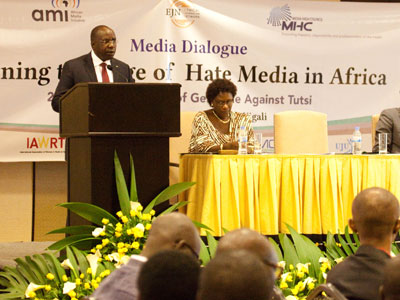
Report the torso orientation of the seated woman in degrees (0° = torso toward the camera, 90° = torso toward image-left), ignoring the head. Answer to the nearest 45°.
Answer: approximately 315°

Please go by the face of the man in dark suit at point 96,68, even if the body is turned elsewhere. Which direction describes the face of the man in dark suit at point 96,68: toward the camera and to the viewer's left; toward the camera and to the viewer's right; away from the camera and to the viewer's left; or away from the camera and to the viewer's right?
toward the camera and to the viewer's right

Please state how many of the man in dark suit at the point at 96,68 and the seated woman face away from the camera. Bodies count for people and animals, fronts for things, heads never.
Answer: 0

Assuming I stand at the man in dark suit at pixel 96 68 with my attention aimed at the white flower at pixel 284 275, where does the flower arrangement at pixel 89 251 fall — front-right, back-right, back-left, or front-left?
front-right

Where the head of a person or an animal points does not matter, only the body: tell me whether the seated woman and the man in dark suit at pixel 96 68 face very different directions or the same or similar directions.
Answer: same or similar directions

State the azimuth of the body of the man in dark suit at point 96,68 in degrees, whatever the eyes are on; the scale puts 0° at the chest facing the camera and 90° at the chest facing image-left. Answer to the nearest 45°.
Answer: approximately 315°

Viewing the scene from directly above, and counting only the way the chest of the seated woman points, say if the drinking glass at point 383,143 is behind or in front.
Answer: in front

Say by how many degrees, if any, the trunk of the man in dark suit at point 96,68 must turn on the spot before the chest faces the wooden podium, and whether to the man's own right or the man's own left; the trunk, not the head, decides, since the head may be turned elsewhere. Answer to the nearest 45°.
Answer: approximately 45° to the man's own right

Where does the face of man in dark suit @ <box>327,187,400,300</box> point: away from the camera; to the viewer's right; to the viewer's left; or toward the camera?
away from the camera

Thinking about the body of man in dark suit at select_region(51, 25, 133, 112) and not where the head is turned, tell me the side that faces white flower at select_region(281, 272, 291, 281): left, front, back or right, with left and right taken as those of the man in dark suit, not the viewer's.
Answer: front

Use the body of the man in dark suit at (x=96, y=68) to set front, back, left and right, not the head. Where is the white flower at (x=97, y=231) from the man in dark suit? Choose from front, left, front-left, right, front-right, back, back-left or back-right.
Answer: front-right
